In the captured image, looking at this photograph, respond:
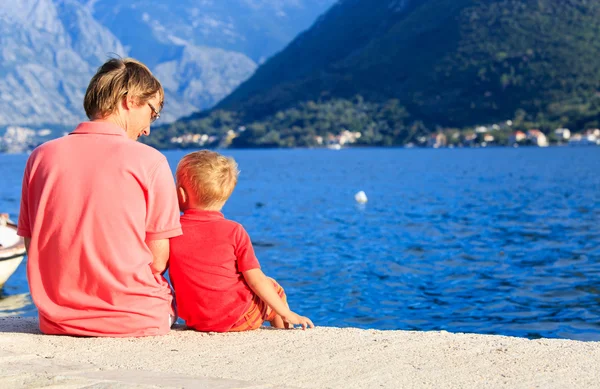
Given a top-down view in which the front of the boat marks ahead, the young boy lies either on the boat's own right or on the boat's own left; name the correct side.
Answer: on the boat's own right

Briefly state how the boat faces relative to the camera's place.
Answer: facing to the right of the viewer

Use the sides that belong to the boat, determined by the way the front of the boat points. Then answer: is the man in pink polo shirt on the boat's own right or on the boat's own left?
on the boat's own right
